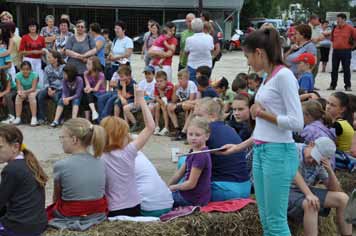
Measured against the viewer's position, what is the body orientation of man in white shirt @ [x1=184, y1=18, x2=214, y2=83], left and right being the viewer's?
facing away from the viewer

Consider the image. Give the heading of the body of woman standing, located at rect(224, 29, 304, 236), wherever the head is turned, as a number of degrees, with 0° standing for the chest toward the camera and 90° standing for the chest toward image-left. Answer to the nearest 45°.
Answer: approximately 90°

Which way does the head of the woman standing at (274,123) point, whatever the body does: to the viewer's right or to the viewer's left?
to the viewer's left

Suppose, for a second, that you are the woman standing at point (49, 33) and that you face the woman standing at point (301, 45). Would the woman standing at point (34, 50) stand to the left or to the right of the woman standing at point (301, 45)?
right

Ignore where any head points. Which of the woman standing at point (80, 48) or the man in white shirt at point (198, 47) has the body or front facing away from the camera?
the man in white shirt

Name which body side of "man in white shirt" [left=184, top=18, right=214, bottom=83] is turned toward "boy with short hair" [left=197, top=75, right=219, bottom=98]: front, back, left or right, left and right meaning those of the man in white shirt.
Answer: back
